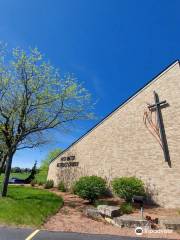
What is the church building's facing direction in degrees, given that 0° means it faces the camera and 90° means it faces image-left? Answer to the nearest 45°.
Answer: approximately 0°

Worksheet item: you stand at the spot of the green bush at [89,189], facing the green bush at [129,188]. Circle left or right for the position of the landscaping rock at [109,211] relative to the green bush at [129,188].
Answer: right

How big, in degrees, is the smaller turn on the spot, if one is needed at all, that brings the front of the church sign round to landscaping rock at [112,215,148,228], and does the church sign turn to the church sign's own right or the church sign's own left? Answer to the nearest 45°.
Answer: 0° — it already faces it
